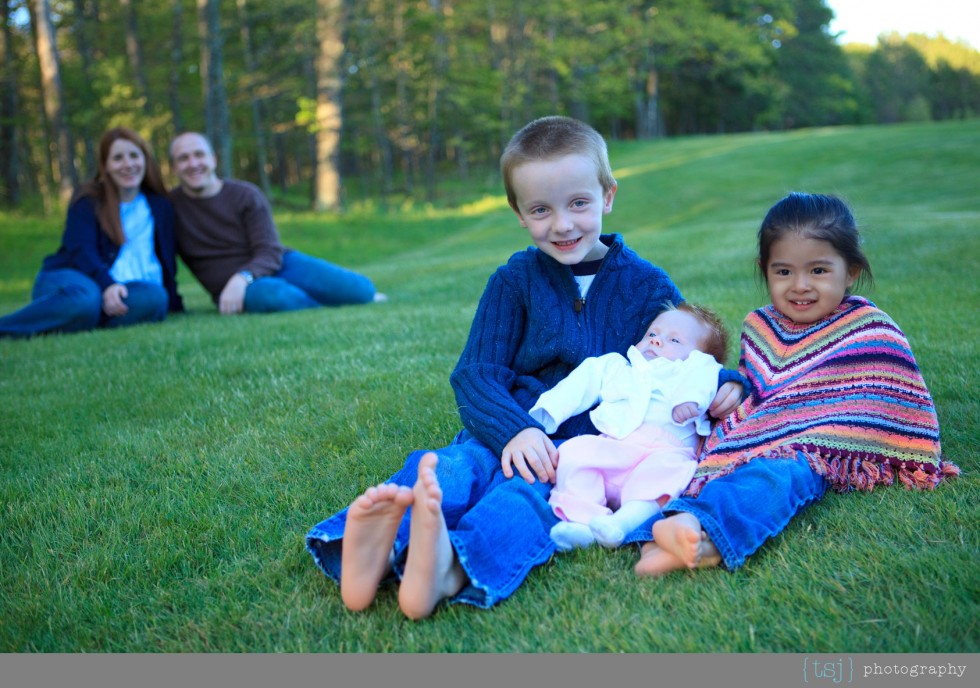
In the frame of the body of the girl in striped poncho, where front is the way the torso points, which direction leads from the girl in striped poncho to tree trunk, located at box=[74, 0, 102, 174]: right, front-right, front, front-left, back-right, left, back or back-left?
right

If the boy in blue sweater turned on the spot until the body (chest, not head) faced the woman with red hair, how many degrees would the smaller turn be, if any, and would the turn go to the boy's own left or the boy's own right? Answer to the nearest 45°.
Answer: approximately 90° to the boy's own right

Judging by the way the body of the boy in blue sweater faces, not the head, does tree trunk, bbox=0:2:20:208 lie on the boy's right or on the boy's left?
on the boy's right

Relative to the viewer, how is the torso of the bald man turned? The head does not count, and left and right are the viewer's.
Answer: facing the viewer

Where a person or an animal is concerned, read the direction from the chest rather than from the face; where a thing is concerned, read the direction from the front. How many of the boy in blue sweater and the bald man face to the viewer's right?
0

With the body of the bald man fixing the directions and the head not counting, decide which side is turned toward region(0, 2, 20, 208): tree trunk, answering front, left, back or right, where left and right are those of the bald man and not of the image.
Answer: back

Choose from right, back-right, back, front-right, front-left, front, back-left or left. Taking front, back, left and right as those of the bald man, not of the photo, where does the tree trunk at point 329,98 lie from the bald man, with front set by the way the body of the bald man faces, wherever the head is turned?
back

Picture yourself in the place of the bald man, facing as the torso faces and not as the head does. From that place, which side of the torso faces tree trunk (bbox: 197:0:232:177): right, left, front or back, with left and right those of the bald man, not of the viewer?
back

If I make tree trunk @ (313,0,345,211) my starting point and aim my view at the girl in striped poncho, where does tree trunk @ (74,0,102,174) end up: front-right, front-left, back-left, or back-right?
back-right

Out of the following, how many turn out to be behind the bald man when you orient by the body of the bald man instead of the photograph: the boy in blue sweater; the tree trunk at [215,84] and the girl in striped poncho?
1

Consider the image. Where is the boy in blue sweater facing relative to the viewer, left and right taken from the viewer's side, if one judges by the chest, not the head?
facing the viewer and to the left of the viewer

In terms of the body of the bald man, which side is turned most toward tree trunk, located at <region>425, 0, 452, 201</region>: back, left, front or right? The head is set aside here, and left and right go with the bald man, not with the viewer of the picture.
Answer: back
